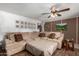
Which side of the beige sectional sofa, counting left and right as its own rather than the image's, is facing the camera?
front
